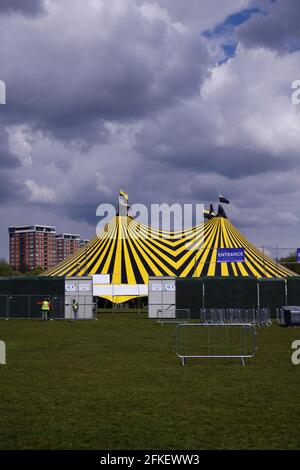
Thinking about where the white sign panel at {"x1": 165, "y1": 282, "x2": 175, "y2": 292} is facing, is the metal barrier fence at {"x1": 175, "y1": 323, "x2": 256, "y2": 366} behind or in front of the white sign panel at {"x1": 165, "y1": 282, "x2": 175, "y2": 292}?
in front

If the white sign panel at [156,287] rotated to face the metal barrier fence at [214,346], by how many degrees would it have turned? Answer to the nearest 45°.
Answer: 0° — it already faces it

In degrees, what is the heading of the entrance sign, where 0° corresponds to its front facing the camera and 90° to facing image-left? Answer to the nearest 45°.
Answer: approximately 0°

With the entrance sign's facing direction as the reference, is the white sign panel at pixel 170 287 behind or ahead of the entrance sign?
ahead

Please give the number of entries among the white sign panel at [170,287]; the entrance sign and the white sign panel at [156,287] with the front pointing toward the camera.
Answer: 3

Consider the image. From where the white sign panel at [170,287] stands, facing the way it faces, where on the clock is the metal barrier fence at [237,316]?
The metal barrier fence is roughly at 11 o'clock from the white sign panel.

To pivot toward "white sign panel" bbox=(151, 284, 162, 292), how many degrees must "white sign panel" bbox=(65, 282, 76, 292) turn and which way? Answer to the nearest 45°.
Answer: approximately 90° to its left

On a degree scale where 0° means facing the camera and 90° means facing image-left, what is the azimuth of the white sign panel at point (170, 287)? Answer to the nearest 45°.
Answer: approximately 0°

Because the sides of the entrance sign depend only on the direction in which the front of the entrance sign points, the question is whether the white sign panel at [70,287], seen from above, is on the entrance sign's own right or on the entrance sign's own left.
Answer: on the entrance sign's own right

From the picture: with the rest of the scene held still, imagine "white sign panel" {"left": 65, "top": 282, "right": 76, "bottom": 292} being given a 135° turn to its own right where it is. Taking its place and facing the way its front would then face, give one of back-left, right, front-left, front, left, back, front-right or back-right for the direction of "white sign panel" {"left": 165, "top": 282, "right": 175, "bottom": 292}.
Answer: back-right
